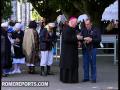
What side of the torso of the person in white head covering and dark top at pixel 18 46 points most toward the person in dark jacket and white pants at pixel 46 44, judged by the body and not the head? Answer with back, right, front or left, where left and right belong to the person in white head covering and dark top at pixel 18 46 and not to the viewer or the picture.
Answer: left

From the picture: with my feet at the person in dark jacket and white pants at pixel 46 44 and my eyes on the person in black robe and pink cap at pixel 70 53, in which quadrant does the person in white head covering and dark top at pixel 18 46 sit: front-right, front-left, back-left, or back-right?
back-right

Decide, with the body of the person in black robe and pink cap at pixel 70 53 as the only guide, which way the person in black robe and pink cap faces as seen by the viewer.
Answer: to the viewer's right

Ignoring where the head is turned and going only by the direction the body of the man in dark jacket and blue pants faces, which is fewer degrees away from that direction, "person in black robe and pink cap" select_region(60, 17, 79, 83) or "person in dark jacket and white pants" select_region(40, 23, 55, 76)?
the person in black robe and pink cap

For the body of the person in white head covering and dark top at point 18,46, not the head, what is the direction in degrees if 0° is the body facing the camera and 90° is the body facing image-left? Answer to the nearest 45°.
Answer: approximately 45°

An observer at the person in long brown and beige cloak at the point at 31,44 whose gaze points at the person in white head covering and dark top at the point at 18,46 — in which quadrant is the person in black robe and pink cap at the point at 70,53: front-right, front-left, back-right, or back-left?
back-left

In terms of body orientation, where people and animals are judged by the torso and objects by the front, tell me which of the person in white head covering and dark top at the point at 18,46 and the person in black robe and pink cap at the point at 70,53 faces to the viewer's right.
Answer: the person in black robe and pink cap

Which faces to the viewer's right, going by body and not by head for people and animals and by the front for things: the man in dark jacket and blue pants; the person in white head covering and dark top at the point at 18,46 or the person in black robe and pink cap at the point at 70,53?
the person in black robe and pink cap

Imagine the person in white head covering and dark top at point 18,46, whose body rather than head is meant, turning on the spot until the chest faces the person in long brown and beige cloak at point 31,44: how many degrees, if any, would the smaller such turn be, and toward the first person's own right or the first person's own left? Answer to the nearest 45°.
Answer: approximately 90° to the first person's own left

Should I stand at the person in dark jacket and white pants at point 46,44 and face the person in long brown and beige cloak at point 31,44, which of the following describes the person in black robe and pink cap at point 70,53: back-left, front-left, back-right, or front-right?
back-left

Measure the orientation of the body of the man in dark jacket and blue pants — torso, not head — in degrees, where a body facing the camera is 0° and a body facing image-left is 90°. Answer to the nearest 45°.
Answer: approximately 45°

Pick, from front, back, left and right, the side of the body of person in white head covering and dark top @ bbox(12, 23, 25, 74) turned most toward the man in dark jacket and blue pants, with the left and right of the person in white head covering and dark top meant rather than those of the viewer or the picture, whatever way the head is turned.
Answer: left
